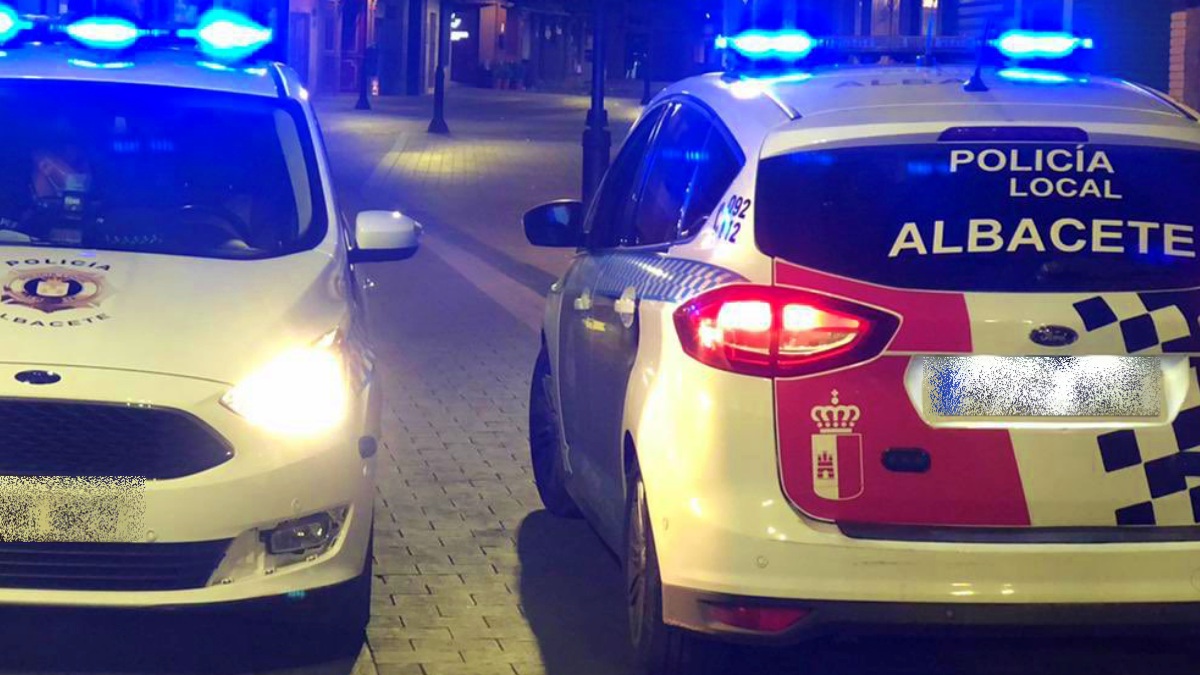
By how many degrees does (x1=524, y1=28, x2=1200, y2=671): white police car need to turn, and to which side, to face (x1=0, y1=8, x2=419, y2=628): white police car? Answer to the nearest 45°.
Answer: approximately 45° to its left

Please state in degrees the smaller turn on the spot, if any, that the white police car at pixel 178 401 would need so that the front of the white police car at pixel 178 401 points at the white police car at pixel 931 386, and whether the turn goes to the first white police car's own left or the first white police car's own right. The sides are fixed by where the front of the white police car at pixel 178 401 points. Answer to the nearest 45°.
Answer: approximately 45° to the first white police car's own left

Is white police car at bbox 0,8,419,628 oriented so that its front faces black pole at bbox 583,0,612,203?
no

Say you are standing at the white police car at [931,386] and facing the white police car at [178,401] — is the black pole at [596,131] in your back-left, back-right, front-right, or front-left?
front-right

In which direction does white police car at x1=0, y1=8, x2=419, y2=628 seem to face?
toward the camera

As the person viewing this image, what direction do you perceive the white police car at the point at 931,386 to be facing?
facing away from the viewer and to the left of the viewer

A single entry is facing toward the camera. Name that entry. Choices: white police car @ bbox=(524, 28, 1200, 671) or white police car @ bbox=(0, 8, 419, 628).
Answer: white police car @ bbox=(0, 8, 419, 628)

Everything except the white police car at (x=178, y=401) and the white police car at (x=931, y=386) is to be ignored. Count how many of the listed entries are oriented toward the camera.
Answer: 1

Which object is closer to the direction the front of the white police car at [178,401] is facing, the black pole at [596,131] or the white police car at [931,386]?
the white police car
